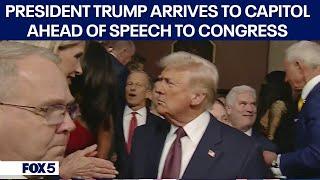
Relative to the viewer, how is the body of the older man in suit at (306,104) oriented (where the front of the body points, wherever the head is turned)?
to the viewer's left

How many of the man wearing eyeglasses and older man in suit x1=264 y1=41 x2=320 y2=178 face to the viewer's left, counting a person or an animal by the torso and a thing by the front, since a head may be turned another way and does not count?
1

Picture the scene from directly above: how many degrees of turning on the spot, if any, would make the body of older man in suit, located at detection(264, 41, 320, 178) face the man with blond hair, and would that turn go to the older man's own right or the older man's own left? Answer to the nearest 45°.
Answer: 0° — they already face them

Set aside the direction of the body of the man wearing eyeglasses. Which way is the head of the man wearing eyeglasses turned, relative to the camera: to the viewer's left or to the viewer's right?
to the viewer's right

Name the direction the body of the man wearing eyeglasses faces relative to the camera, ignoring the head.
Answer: to the viewer's right

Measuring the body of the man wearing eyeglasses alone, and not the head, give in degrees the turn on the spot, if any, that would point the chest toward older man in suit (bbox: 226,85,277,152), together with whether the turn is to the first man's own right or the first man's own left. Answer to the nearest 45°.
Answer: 0° — they already face them

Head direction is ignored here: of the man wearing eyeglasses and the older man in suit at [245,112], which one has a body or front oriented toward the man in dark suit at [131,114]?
the man wearing eyeglasses

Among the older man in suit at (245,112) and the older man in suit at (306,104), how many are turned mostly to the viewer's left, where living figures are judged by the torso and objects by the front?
1

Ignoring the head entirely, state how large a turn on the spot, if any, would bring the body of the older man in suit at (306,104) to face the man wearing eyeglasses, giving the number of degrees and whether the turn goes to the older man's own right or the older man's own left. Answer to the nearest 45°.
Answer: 0° — they already face them

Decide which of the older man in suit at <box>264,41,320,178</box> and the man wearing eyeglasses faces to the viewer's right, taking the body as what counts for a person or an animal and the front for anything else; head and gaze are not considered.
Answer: the man wearing eyeglasses

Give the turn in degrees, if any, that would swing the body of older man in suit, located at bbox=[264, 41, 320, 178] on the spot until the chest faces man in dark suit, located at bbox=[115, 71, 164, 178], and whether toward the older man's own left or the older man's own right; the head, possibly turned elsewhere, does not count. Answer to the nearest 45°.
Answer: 0° — they already face them

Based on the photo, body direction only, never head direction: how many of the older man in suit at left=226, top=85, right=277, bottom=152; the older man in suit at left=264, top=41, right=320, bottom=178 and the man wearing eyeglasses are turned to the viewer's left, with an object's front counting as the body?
1

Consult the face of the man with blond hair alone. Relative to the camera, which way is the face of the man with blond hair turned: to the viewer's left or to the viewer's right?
to the viewer's left
